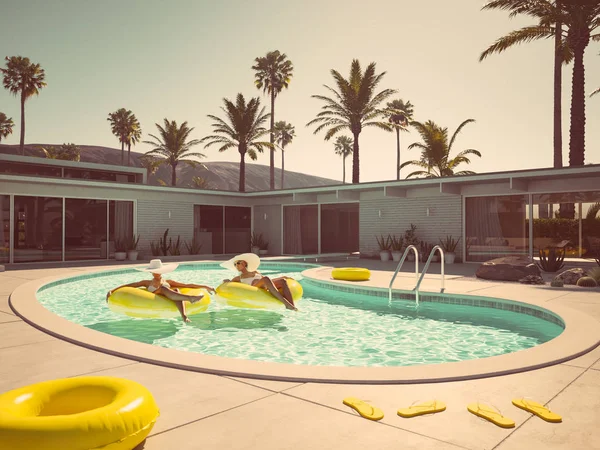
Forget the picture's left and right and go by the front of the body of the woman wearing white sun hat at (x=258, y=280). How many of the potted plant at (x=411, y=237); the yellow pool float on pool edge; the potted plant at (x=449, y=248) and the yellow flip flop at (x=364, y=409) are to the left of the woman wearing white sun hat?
3

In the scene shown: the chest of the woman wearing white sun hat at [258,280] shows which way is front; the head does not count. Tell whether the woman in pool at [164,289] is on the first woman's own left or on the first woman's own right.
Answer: on the first woman's own right

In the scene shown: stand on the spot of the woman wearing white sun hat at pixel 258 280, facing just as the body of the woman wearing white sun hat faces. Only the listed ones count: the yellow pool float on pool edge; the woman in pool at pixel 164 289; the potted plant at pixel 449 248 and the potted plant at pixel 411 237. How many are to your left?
3

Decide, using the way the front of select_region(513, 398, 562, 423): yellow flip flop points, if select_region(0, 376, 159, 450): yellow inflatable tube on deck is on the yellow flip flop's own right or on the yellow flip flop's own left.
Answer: on the yellow flip flop's own left

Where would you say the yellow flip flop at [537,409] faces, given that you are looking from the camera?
facing away from the viewer and to the left of the viewer

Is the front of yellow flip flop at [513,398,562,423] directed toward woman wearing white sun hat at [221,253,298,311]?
yes

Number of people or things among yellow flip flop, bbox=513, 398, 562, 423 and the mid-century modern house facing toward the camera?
1

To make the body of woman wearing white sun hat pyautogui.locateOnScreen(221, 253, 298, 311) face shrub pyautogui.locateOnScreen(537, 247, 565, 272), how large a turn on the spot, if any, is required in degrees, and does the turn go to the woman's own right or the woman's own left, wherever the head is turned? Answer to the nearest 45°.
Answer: approximately 90° to the woman's own left

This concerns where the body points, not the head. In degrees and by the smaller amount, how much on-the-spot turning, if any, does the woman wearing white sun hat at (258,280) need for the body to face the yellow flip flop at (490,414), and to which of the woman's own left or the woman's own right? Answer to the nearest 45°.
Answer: approximately 45° to the woman's own right

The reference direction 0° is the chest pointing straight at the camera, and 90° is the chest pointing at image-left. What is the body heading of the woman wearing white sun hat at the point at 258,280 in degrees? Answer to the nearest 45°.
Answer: approximately 315°

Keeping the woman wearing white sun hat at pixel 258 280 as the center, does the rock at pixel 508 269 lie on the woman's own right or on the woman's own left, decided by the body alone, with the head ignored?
on the woman's own left
